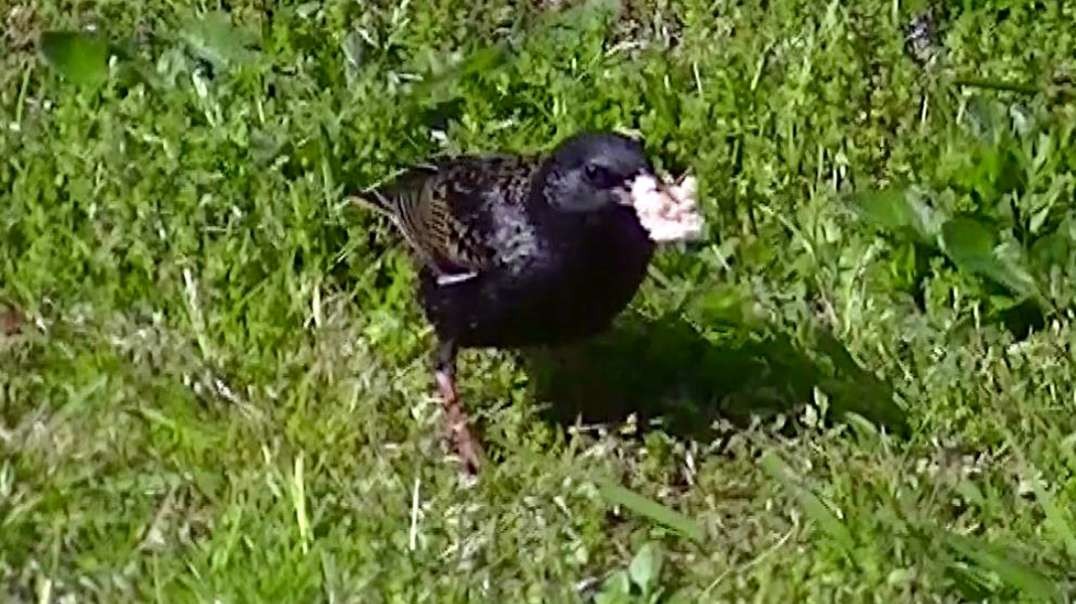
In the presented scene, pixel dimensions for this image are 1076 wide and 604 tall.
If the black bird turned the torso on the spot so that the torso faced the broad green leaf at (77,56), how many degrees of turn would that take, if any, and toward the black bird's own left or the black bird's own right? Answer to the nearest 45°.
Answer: approximately 180°

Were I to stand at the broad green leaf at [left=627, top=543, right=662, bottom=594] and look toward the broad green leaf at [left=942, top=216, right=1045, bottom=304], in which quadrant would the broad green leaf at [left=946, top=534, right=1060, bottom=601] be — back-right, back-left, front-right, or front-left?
front-right

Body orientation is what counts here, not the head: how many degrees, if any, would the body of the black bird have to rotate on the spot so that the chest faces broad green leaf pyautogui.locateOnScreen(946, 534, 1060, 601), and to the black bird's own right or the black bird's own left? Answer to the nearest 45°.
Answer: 0° — it already faces it

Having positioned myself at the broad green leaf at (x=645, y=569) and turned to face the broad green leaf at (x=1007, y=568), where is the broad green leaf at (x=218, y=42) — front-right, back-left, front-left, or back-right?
back-left

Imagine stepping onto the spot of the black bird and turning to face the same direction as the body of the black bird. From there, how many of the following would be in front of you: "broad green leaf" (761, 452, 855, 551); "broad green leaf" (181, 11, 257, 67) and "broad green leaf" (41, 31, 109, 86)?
1

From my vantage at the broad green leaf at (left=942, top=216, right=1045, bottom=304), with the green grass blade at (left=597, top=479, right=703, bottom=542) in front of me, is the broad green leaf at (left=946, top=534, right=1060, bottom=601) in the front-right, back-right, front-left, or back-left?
front-left

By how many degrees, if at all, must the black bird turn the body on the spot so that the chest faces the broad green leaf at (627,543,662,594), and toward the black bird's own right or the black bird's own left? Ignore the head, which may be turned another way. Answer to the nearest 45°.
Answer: approximately 45° to the black bird's own right

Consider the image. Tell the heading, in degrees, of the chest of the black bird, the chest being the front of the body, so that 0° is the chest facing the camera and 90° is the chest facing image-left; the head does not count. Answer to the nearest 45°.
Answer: approximately 315°

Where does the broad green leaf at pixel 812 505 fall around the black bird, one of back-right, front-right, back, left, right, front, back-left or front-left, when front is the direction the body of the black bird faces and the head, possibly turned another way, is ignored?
front

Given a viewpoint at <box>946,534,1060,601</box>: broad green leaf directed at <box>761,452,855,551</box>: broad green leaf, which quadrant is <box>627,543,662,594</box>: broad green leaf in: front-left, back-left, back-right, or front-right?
front-left

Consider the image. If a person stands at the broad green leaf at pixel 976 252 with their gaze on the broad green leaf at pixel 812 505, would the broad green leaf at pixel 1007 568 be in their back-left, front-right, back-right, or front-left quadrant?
front-left

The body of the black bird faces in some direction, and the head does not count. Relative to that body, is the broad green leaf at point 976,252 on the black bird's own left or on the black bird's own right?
on the black bird's own left
